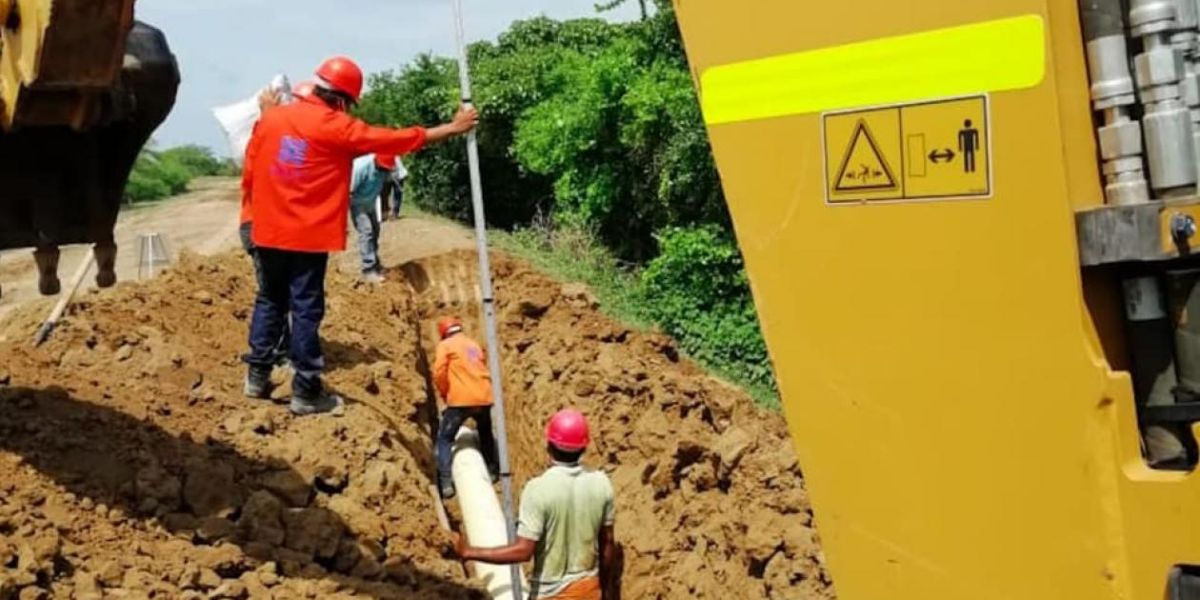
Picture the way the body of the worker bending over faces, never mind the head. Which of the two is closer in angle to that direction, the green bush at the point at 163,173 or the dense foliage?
the dense foliage

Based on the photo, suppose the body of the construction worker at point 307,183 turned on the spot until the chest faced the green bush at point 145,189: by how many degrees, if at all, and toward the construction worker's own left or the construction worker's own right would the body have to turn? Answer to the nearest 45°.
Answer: approximately 45° to the construction worker's own left

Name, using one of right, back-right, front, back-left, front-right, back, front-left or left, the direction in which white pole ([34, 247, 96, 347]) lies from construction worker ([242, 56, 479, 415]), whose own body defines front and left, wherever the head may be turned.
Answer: left

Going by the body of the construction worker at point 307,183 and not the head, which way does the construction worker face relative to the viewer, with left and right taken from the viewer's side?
facing away from the viewer and to the right of the viewer

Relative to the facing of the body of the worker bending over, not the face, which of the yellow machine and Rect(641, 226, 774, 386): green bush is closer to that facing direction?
the green bush

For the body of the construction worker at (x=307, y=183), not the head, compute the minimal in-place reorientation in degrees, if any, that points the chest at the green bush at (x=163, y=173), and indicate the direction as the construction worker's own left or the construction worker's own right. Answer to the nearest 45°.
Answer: approximately 45° to the construction worker's own left

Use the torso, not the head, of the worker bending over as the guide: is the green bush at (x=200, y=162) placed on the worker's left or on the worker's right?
on the worker's left

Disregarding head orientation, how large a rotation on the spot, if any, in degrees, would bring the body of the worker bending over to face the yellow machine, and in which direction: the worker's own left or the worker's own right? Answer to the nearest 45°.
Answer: approximately 90° to the worker's own right
